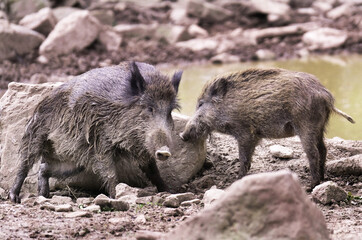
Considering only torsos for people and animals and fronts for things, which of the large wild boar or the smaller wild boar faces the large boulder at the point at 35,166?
the smaller wild boar

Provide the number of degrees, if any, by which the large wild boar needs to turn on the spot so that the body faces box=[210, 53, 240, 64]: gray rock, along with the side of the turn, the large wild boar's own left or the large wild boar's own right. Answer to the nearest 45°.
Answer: approximately 90° to the large wild boar's own left

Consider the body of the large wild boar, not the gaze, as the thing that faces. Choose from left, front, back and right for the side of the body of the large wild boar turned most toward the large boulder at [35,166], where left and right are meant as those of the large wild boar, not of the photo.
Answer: back

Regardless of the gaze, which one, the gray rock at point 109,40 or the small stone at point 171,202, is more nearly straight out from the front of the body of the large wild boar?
the small stone

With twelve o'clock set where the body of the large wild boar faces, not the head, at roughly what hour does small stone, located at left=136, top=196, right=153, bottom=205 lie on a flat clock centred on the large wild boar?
The small stone is roughly at 1 o'clock from the large wild boar.

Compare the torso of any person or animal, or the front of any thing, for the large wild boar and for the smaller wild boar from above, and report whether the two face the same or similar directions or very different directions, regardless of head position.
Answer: very different directions

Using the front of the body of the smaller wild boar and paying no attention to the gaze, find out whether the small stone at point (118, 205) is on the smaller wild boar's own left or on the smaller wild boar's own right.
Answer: on the smaller wild boar's own left

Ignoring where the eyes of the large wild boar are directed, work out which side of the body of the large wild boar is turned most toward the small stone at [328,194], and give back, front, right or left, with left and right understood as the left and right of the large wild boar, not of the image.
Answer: front

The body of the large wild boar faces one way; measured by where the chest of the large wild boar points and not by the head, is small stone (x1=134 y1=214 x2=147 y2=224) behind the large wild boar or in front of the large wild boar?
in front

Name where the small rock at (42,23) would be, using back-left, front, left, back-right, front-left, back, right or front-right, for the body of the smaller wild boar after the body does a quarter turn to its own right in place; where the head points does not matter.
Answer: front-left

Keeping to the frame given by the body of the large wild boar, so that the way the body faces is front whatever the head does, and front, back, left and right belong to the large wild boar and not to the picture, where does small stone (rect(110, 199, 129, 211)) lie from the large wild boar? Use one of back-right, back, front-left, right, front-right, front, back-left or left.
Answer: front-right

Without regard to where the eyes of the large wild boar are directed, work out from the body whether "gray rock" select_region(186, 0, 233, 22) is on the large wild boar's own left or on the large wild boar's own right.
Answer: on the large wild boar's own left

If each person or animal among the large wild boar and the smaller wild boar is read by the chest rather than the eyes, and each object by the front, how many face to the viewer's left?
1

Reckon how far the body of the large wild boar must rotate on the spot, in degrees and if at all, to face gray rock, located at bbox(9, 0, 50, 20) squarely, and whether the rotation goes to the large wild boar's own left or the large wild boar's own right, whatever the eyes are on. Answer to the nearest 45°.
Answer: approximately 135° to the large wild boar's own left

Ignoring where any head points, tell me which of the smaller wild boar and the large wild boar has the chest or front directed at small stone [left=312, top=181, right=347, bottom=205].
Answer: the large wild boar

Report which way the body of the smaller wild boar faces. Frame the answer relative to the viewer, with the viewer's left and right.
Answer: facing to the left of the viewer
